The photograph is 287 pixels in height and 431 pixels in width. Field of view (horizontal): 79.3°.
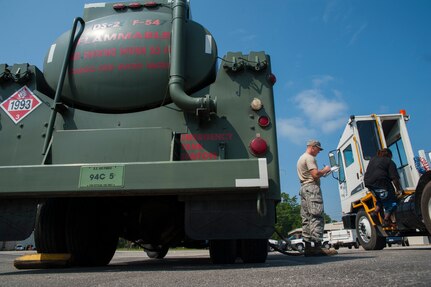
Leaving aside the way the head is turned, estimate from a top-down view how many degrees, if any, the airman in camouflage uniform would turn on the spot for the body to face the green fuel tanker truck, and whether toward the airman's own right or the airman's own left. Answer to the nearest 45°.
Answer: approximately 135° to the airman's own right

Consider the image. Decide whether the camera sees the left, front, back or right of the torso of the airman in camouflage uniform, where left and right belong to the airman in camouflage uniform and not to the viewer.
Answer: right

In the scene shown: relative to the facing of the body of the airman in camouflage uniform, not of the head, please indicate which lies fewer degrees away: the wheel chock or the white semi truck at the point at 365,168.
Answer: the white semi truck

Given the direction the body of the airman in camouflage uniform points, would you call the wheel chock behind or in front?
behind

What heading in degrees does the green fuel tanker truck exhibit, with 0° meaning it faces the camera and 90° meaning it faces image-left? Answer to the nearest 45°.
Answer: approximately 180°

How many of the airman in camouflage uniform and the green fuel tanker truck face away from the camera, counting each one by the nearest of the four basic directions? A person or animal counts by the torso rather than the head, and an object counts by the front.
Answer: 1

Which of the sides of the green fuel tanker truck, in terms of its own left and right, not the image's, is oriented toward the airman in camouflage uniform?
right

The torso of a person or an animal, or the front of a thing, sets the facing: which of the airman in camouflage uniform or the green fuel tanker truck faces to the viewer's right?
the airman in camouflage uniform
